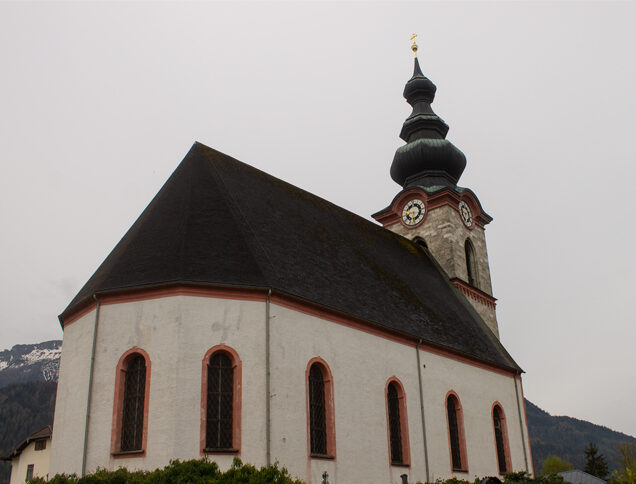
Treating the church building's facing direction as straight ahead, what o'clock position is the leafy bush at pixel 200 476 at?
The leafy bush is roughly at 5 o'clock from the church building.

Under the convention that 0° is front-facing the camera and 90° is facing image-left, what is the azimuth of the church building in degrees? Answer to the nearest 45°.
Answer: approximately 225°
